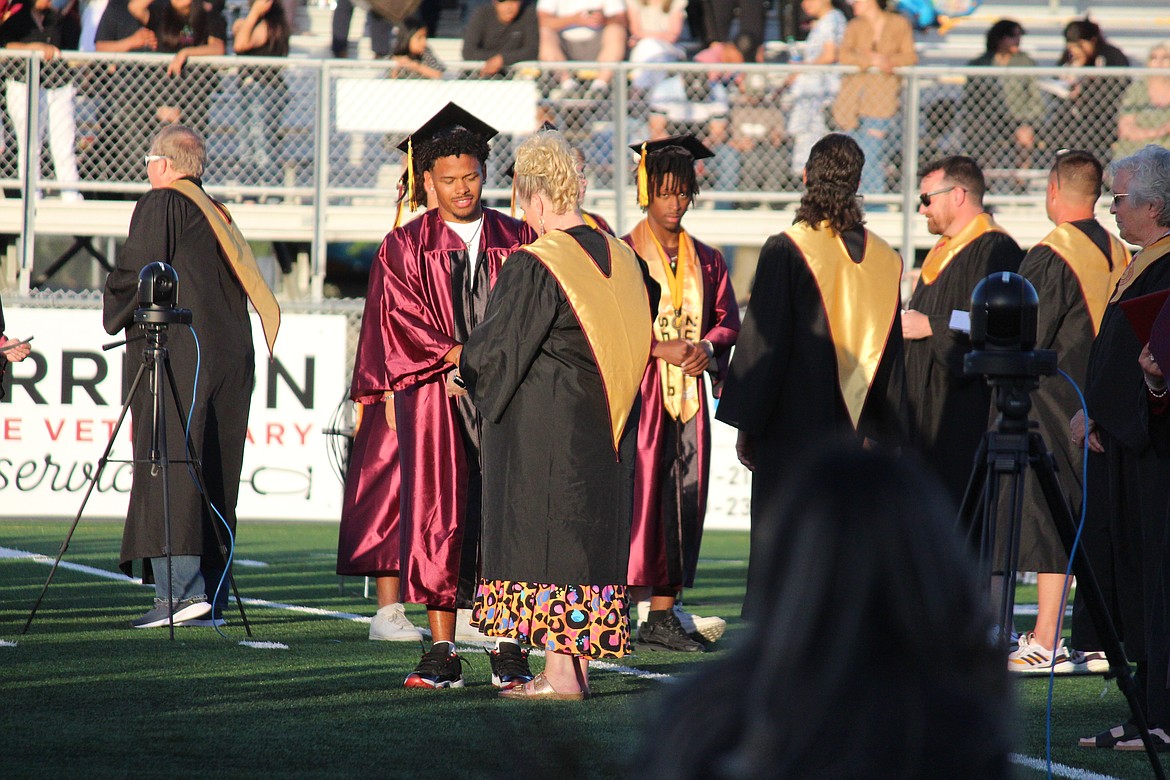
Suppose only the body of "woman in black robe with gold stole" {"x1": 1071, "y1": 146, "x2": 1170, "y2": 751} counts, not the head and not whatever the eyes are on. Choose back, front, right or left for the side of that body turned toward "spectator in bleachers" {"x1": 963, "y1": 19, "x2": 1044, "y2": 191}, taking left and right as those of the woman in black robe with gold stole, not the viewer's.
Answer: right

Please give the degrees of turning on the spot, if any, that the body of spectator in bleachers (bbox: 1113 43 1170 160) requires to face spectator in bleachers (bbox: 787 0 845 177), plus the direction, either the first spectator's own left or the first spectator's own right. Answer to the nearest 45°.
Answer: approximately 90° to the first spectator's own right

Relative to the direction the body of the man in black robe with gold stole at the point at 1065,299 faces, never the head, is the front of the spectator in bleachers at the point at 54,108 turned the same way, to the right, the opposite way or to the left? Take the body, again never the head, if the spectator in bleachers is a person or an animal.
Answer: the opposite way

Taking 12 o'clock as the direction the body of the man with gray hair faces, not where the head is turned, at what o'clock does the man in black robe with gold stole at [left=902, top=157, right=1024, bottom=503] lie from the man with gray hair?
The man in black robe with gold stole is roughly at 5 o'clock from the man with gray hair.

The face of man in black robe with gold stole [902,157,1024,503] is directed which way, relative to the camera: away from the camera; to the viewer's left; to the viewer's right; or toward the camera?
to the viewer's left

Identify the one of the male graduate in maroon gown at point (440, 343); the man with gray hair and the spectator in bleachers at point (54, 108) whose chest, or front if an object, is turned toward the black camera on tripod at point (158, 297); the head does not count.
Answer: the spectator in bleachers

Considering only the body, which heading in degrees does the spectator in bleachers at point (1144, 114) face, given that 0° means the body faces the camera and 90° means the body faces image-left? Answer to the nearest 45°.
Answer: approximately 0°

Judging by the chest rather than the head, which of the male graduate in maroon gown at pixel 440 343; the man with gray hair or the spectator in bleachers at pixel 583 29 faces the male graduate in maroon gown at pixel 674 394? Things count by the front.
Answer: the spectator in bleachers

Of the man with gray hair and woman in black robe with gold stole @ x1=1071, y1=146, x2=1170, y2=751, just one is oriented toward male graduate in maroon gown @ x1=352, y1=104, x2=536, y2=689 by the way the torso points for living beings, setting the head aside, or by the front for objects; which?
the woman in black robe with gold stole

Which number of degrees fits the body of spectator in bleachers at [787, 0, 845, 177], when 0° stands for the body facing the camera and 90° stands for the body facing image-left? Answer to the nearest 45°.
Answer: approximately 45°

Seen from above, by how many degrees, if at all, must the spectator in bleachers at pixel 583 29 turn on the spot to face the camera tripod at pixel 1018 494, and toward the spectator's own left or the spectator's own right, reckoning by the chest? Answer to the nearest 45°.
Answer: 0° — they already face it

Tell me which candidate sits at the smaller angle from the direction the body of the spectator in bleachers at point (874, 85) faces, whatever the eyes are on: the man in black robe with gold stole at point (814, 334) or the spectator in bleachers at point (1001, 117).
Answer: the man in black robe with gold stole

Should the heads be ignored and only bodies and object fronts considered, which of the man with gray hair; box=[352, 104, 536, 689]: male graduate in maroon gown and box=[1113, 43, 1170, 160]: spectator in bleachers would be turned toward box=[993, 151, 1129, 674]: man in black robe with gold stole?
the spectator in bleachers

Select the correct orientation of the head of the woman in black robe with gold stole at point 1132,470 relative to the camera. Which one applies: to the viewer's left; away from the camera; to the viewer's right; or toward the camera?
to the viewer's left

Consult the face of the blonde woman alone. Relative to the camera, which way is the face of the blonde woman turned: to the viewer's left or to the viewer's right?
to the viewer's left

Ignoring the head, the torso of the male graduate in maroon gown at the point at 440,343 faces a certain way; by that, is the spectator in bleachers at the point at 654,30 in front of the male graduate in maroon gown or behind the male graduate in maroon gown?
behind

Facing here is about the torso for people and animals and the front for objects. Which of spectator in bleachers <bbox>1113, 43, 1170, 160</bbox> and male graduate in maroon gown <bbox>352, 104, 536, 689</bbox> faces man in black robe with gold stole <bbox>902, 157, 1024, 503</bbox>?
the spectator in bleachers
